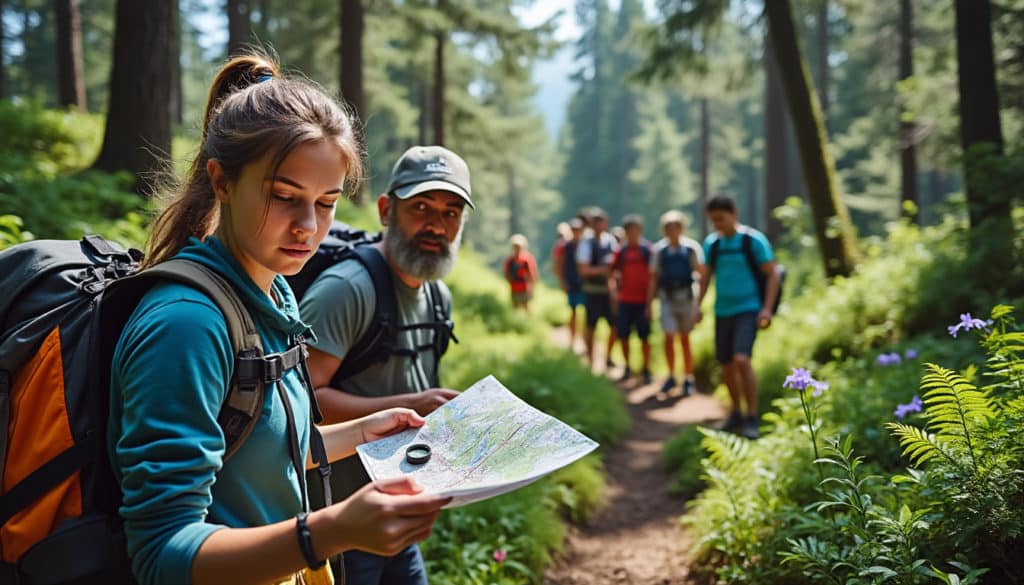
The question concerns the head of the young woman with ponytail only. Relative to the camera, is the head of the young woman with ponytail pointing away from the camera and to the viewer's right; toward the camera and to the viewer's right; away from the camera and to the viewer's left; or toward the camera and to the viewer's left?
toward the camera and to the viewer's right

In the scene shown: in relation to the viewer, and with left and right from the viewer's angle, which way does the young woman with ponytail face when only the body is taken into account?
facing the viewer and to the right of the viewer

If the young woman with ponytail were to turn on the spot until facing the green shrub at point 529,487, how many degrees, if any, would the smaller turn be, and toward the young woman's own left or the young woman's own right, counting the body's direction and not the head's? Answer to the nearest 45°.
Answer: approximately 90° to the young woman's own left

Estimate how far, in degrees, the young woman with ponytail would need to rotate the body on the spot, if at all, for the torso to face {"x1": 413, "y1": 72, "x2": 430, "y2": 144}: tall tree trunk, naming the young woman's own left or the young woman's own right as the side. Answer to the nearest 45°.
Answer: approximately 135° to the young woman's own left

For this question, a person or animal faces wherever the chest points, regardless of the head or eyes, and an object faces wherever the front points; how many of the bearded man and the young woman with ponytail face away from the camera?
0

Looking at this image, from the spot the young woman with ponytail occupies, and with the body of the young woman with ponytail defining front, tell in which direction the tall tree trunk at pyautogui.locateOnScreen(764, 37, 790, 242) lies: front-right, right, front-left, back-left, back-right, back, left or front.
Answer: left

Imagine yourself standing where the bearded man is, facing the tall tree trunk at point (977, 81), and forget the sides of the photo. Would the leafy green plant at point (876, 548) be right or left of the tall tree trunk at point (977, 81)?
right

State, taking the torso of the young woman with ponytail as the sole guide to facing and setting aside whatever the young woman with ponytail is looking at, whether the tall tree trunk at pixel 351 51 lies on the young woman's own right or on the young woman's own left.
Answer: on the young woman's own left

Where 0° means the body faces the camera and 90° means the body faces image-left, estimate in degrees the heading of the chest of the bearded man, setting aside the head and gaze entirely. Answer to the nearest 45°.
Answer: approximately 315°
